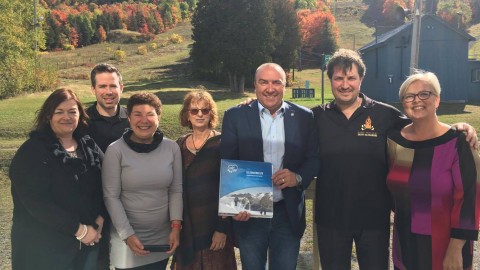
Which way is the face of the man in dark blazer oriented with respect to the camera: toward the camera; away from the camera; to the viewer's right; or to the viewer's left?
toward the camera

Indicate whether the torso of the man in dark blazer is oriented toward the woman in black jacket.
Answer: no

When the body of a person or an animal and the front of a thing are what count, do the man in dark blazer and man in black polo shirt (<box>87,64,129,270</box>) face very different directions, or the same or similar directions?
same or similar directions

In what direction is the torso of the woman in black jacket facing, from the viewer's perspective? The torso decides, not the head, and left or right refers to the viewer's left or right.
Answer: facing the viewer and to the right of the viewer

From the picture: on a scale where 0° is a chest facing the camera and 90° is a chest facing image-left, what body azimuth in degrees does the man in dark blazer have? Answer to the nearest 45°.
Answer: approximately 0°

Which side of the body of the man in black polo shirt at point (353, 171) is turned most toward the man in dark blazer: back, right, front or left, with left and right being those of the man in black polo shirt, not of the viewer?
right

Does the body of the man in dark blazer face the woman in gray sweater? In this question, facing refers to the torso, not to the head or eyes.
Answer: no

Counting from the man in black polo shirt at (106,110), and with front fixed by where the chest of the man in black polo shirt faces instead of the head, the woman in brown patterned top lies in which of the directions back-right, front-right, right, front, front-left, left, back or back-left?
front-left

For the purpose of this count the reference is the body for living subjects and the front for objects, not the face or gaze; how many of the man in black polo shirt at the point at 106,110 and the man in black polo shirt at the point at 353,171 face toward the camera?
2

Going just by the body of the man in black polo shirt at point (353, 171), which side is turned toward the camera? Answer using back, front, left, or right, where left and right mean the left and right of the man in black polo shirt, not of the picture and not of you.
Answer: front

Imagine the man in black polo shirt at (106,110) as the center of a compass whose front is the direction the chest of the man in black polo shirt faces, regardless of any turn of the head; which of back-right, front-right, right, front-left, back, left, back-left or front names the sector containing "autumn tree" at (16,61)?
back

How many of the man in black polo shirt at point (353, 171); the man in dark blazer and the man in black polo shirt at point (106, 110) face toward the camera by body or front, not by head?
3

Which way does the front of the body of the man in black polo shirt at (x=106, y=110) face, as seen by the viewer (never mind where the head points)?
toward the camera

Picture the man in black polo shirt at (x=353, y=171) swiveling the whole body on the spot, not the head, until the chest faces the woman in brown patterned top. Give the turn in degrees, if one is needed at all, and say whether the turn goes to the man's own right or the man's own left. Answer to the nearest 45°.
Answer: approximately 90° to the man's own right

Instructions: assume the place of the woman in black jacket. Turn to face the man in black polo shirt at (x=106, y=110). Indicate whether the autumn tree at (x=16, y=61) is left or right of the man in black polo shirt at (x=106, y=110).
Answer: left

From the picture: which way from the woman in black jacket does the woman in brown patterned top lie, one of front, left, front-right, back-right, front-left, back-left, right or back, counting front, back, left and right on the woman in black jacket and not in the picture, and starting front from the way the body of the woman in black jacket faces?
front-left

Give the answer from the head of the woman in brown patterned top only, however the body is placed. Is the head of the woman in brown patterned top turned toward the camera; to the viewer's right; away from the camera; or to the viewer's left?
toward the camera

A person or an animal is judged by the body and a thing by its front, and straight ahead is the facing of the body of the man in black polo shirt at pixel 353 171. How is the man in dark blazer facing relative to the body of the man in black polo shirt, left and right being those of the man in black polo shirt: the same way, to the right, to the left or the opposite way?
the same way

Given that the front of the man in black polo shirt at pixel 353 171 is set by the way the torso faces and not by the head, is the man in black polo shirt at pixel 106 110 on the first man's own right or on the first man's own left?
on the first man's own right
